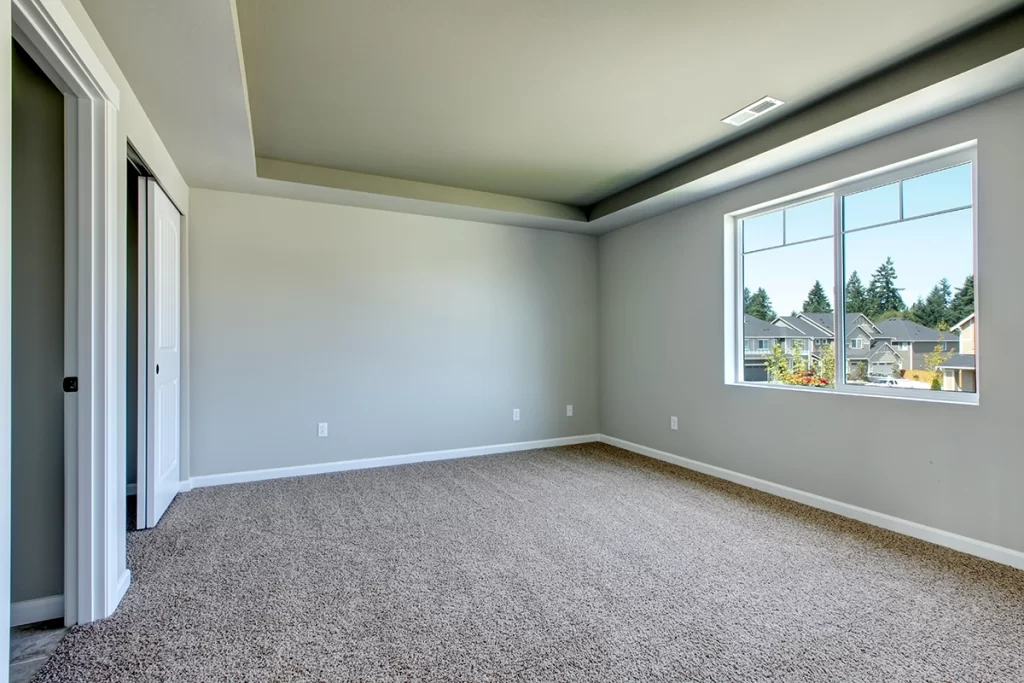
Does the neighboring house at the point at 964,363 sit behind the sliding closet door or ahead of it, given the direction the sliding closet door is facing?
ahead

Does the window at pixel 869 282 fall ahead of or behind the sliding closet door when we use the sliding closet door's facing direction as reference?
ahead

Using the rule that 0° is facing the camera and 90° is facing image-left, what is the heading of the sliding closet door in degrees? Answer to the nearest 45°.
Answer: approximately 270°
